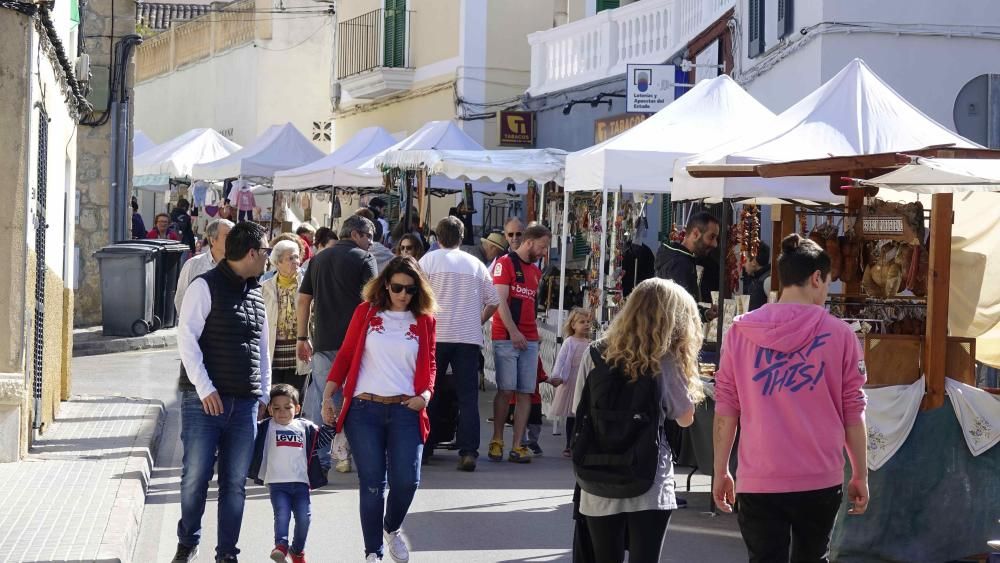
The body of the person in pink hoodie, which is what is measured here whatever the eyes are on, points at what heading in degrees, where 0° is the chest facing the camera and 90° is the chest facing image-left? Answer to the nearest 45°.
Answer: approximately 180°

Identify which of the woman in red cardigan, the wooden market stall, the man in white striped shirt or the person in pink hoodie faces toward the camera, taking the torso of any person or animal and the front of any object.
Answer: the woman in red cardigan

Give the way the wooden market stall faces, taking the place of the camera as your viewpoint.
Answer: facing to the left of the viewer

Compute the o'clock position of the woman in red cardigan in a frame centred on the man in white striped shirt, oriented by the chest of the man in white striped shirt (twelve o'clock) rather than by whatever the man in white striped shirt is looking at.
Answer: The woman in red cardigan is roughly at 6 o'clock from the man in white striped shirt.

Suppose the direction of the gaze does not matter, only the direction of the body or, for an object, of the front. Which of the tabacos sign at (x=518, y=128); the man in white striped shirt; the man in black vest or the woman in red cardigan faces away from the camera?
the man in white striped shirt

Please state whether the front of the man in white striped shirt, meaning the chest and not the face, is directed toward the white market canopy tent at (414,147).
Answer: yes

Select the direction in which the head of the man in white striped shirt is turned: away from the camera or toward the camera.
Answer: away from the camera

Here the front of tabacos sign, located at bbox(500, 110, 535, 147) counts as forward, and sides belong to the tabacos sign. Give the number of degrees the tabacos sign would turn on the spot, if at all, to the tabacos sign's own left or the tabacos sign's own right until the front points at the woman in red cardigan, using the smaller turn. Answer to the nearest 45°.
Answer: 0° — it already faces them

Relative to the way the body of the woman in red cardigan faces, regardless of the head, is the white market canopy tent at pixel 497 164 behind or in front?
behind

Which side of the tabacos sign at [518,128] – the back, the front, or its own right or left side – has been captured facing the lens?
front

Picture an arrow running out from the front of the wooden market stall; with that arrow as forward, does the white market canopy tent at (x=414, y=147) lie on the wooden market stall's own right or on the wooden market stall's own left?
on the wooden market stall's own right

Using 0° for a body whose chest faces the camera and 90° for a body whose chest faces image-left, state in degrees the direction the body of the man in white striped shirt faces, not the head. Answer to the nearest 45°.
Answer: approximately 180°

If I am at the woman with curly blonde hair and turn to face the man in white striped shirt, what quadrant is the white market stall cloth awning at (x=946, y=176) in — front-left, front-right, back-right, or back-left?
front-right

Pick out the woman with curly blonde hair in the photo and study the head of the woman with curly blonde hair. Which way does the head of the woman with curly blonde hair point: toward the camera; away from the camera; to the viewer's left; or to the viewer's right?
away from the camera
